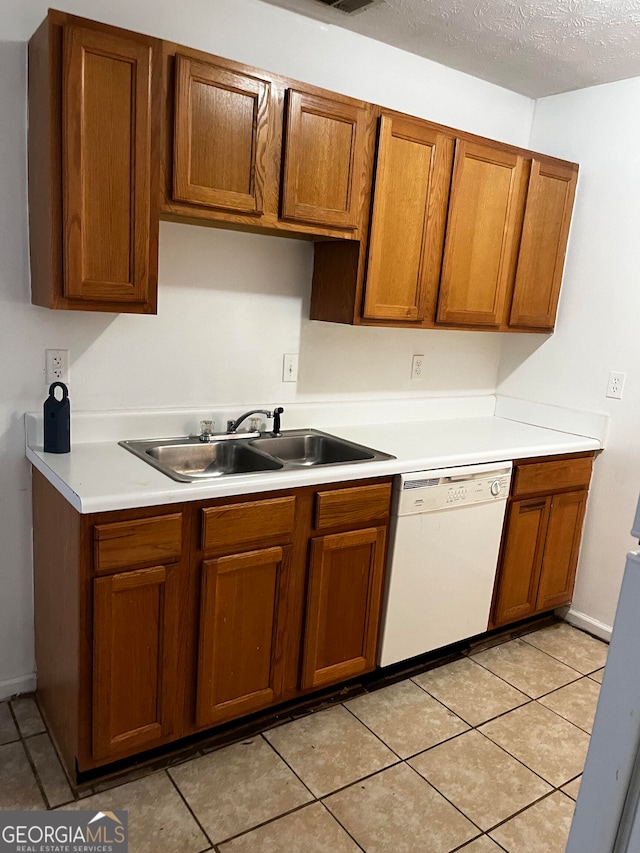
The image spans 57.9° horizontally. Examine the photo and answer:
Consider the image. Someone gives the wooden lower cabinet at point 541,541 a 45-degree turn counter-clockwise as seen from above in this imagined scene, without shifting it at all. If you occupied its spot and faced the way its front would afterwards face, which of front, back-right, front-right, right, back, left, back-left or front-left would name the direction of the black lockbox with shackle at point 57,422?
back-right

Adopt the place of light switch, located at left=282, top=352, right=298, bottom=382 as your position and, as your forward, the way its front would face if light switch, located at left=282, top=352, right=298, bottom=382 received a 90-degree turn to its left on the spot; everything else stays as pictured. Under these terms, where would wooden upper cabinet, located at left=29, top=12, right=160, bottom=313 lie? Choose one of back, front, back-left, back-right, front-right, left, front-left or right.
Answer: back

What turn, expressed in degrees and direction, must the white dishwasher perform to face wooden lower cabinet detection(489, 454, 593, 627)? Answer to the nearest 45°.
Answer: approximately 90° to its left

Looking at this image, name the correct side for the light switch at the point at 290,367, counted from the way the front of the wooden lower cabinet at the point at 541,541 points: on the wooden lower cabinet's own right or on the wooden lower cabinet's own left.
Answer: on the wooden lower cabinet's own right

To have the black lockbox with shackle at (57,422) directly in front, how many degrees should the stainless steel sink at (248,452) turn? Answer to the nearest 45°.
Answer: approximately 90° to its right

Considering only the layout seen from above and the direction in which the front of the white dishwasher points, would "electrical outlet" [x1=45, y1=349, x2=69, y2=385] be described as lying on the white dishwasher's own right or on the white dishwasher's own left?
on the white dishwasher's own right

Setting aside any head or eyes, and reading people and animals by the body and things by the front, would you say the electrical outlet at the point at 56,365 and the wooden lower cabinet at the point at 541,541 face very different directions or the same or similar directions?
same or similar directions

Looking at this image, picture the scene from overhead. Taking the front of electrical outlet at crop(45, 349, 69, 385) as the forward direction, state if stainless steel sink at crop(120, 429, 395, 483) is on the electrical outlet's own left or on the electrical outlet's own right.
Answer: on the electrical outlet's own left

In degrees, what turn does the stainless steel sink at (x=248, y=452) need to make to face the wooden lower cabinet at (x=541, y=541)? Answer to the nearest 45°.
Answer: approximately 45° to its left

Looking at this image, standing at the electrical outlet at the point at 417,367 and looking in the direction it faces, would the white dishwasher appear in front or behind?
in front

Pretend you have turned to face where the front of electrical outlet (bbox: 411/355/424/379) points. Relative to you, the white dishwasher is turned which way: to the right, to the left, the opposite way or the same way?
the same way

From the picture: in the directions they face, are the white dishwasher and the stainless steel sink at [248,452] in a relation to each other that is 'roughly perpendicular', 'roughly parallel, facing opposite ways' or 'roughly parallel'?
roughly parallel

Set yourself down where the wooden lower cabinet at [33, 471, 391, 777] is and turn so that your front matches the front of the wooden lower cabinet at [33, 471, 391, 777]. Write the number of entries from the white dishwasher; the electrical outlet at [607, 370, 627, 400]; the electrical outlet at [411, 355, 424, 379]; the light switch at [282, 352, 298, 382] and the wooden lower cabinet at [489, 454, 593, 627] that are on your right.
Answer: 0

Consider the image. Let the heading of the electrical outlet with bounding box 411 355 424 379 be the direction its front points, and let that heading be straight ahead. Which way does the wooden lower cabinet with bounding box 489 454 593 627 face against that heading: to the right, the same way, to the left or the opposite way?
the same way

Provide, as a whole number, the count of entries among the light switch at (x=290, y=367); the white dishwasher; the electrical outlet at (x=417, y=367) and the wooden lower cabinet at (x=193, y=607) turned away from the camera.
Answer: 0

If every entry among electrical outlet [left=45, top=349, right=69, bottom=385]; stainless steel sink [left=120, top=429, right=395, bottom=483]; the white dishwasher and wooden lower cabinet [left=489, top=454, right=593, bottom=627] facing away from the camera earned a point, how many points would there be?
0

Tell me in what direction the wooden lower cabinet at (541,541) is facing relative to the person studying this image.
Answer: facing the viewer and to the right of the viewer

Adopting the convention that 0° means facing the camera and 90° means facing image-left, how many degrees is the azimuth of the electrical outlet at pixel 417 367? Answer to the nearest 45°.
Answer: approximately 315°

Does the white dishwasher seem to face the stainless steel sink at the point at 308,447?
no
